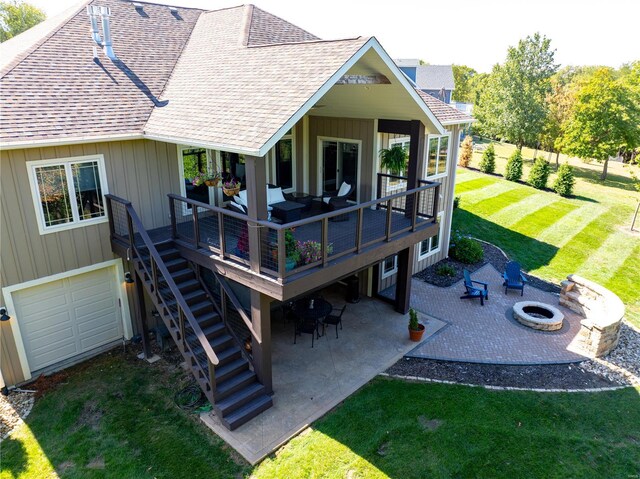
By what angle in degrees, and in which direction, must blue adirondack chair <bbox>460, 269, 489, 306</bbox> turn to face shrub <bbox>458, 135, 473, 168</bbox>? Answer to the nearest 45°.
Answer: approximately 135° to its left

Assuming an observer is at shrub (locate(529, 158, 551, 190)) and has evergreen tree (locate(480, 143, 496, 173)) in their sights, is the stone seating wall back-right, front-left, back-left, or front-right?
back-left

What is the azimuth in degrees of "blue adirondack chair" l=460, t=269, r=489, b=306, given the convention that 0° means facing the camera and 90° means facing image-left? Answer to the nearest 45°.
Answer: approximately 315°

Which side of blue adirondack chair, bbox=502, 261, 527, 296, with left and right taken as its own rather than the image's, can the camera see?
front

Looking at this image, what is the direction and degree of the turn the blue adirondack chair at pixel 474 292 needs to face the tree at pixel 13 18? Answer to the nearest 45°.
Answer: approximately 180°

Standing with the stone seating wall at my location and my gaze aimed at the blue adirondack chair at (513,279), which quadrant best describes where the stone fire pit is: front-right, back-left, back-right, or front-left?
front-left

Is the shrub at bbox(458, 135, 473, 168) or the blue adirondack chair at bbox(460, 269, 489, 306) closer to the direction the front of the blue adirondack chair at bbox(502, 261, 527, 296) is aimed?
the blue adirondack chair

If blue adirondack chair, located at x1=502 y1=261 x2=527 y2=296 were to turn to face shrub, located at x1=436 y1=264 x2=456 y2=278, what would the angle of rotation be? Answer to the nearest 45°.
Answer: approximately 90° to its right

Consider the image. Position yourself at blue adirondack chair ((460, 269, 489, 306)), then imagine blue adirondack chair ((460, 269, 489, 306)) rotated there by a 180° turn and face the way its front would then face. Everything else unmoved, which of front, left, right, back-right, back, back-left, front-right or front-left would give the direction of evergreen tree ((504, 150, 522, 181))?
front-right

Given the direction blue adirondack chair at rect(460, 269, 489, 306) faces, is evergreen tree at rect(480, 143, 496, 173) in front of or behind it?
behind

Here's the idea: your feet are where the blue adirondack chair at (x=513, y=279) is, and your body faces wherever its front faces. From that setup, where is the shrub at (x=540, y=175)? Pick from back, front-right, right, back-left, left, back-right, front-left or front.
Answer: back

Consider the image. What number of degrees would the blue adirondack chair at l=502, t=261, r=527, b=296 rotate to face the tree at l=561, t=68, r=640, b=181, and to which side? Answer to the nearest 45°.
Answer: approximately 180°

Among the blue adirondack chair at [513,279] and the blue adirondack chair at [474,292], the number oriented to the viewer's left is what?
0

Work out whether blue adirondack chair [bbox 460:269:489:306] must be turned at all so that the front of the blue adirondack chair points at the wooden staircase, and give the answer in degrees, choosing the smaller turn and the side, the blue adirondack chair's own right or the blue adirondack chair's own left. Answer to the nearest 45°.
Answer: approximately 90° to the blue adirondack chair's own right

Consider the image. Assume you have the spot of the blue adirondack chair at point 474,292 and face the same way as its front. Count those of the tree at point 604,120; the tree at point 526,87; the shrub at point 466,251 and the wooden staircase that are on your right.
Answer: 1

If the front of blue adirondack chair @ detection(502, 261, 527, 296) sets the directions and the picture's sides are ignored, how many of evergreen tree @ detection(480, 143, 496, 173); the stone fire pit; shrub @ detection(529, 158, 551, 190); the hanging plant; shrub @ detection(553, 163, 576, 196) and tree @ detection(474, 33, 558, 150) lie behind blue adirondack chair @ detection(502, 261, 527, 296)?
4

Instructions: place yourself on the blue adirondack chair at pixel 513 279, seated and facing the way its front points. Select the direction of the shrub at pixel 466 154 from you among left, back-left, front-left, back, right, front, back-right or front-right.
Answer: back
